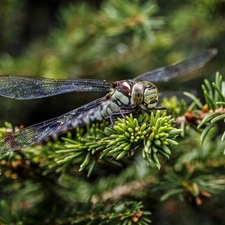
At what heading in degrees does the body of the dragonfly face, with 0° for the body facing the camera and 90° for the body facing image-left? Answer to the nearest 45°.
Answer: approximately 315°

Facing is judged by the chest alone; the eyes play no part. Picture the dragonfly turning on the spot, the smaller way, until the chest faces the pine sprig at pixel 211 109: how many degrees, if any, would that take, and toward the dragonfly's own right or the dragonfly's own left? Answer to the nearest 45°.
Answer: approximately 45° to the dragonfly's own left
